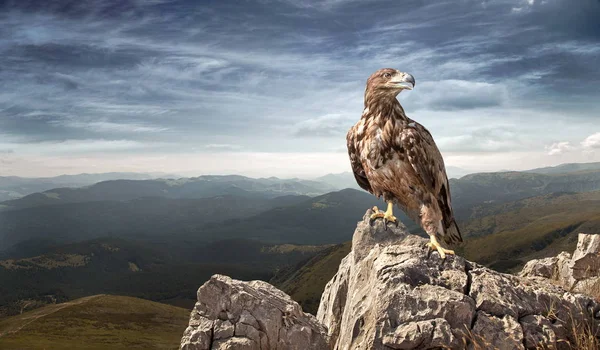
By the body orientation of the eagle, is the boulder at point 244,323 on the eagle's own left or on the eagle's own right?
on the eagle's own right

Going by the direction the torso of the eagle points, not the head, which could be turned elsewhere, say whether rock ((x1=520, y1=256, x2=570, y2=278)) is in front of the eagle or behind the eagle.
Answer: behind

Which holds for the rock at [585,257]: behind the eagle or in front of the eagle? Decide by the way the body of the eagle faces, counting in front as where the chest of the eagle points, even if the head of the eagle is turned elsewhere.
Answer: behind

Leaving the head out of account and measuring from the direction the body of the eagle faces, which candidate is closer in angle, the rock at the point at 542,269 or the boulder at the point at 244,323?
the boulder

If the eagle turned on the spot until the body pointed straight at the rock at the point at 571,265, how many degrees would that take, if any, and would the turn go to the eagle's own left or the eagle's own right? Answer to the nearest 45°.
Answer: approximately 180°

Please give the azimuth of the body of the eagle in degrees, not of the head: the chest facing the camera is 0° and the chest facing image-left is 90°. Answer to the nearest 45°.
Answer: approximately 45°
